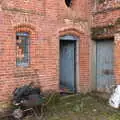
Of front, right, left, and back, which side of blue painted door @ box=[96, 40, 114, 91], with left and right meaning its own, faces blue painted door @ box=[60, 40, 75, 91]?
right

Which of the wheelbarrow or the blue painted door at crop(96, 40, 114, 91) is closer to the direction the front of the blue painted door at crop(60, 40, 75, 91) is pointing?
the wheelbarrow

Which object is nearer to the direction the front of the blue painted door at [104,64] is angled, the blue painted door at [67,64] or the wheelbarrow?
the wheelbarrow

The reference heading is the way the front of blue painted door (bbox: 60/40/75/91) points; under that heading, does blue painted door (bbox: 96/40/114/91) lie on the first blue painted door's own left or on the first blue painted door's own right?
on the first blue painted door's own left

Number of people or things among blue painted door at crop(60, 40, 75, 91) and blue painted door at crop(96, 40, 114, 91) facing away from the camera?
0

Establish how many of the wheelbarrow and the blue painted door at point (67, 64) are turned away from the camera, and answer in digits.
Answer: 0

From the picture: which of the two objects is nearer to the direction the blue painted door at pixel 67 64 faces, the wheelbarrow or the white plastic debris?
the wheelbarrow

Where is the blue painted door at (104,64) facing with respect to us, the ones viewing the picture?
facing the viewer

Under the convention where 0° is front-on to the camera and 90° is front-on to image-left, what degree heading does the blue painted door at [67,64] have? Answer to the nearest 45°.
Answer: approximately 45°
